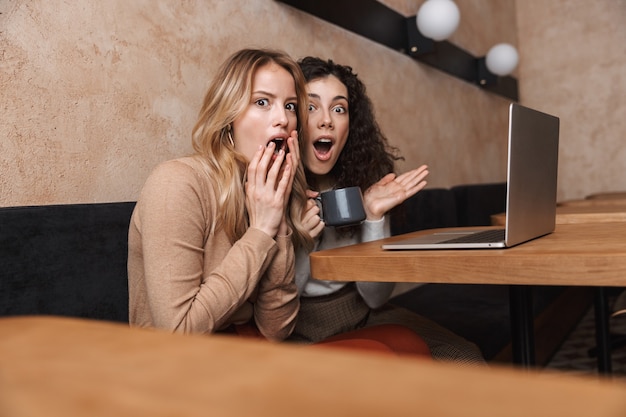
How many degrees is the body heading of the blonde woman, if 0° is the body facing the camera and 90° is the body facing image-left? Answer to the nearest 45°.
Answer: approximately 315°

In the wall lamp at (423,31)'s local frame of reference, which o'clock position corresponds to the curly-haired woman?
The curly-haired woman is roughly at 2 o'clock from the wall lamp.

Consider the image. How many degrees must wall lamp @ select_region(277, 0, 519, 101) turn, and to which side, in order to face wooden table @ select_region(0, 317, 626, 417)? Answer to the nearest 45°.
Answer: approximately 45° to its right

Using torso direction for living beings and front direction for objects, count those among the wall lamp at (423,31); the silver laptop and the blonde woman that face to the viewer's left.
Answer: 1

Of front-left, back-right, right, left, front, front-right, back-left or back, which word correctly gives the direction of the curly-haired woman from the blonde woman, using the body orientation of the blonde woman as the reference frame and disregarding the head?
left

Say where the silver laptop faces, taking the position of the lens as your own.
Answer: facing to the left of the viewer

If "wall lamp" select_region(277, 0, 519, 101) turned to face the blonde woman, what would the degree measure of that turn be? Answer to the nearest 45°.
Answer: approximately 45° to its right

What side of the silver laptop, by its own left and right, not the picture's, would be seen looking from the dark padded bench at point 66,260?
front

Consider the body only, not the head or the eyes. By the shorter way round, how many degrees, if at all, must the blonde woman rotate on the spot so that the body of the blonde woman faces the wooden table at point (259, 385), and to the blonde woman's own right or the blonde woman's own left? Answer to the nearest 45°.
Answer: approximately 45° to the blonde woman's own right

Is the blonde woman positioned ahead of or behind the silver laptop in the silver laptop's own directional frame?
ahead

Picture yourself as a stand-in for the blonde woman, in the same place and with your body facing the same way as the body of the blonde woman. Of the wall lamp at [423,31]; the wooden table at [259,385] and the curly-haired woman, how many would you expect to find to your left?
2

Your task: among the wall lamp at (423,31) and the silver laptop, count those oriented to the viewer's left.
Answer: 1
